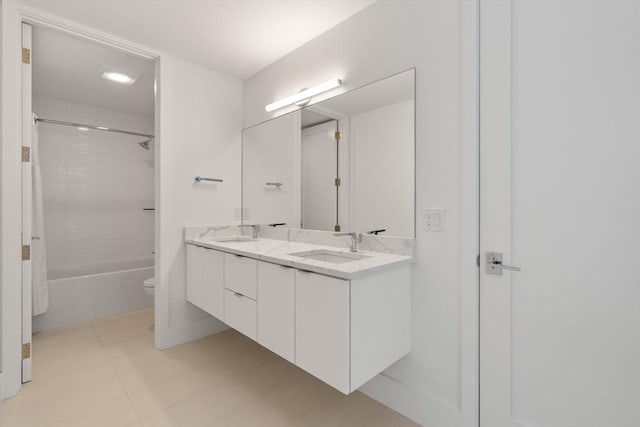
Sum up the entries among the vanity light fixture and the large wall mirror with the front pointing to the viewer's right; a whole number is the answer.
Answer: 0

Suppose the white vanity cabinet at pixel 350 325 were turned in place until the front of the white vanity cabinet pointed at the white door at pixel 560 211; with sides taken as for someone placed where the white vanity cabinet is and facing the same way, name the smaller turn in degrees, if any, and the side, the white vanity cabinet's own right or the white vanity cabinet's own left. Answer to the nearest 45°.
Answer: approximately 135° to the white vanity cabinet's own left

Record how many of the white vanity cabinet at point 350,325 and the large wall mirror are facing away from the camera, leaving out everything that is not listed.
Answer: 0

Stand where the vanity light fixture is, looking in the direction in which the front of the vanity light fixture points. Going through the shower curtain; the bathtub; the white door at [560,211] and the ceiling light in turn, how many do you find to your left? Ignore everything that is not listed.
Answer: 1

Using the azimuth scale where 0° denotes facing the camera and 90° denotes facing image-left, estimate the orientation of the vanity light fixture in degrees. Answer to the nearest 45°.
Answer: approximately 45°

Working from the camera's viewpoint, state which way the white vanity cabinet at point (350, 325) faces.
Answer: facing the viewer and to the left of the viewer

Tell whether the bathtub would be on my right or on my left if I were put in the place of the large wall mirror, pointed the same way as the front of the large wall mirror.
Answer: on my right

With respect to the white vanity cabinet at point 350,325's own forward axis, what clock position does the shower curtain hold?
The shower curtain is roughly at 2 o'clock from the white vanity cabinet.

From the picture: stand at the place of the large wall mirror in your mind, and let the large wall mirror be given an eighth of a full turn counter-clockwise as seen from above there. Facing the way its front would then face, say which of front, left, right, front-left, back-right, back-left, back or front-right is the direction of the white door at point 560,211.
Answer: front-left
